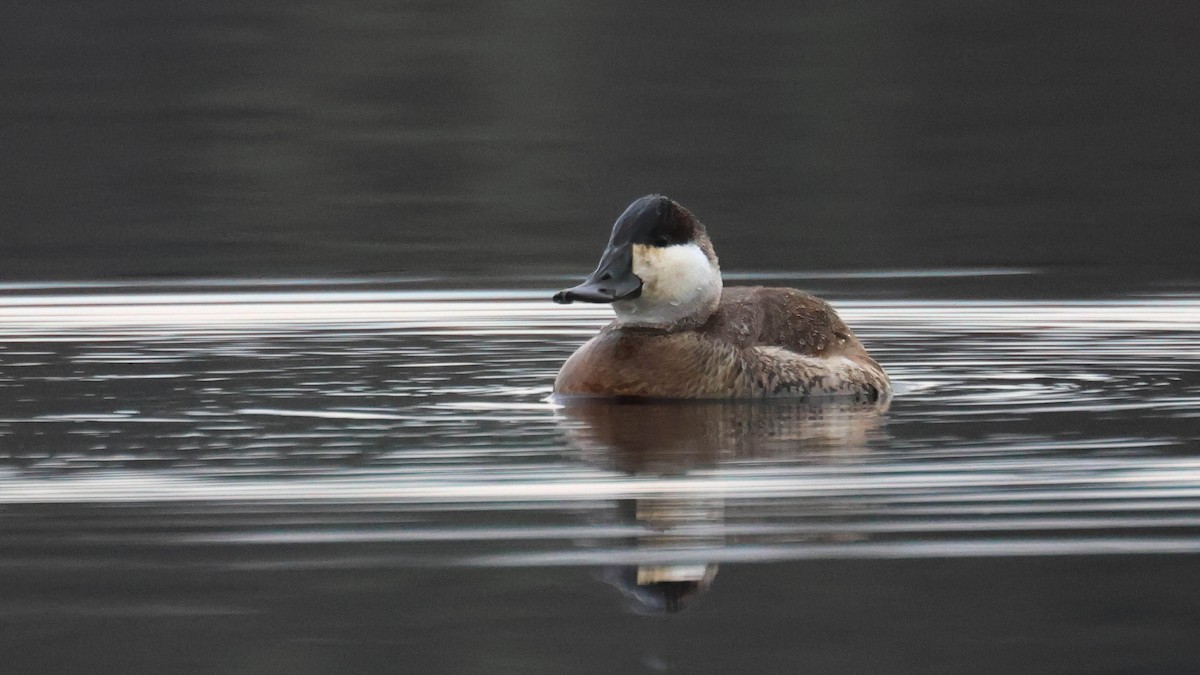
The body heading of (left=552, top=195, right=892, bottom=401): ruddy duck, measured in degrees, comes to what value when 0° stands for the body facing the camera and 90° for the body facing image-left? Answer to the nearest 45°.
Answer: approximately 90°
